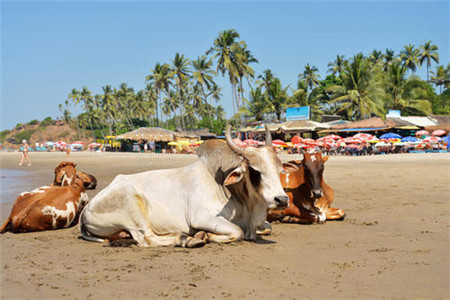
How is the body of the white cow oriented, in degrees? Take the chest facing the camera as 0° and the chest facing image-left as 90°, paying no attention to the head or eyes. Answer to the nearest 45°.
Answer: approximately 270°

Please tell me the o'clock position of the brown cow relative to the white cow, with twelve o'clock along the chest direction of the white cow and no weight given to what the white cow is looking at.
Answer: The brown cow is roughly at 11 o'clock from the white cow.

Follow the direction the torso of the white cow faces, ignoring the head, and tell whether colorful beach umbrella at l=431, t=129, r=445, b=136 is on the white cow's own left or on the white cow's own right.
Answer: on the white cow's own left

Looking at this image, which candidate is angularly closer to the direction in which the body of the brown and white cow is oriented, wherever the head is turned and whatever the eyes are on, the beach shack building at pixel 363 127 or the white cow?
the beach shack building

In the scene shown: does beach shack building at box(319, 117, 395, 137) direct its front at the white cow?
yes

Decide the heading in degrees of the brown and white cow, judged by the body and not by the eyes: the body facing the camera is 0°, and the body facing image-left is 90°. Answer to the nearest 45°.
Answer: approximately 225°

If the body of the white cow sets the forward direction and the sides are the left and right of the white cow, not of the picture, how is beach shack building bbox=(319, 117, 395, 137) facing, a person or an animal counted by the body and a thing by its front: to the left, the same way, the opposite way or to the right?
to the right

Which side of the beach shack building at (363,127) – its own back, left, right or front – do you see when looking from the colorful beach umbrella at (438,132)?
left

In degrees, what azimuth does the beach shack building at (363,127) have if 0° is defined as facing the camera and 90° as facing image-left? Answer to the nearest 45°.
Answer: approximately 0°

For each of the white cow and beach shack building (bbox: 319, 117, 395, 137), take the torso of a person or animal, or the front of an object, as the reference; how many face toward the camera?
1
